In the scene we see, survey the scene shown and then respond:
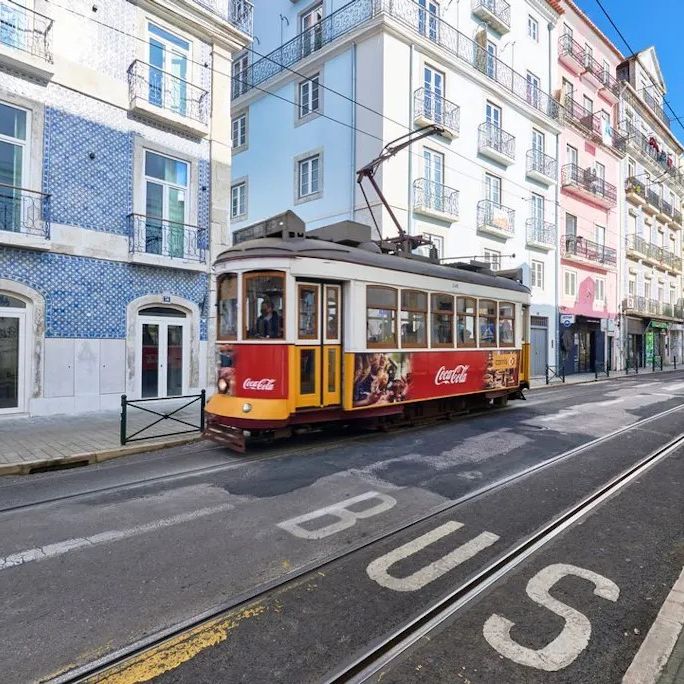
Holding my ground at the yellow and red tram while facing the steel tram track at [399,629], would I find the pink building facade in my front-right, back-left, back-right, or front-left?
back-left

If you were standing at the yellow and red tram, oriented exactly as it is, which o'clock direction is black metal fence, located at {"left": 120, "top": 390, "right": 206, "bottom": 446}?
The black metal fence is roughly at 2 o'clock from the yellow and red tram.

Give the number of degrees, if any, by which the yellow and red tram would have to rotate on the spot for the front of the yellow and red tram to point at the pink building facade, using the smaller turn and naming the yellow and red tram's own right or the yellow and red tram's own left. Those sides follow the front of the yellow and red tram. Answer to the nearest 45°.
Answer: approximately 180°

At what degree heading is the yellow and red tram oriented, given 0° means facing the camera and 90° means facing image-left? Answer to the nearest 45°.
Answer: approximately 45°

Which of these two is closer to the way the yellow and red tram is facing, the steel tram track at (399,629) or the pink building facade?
the steel tram track
